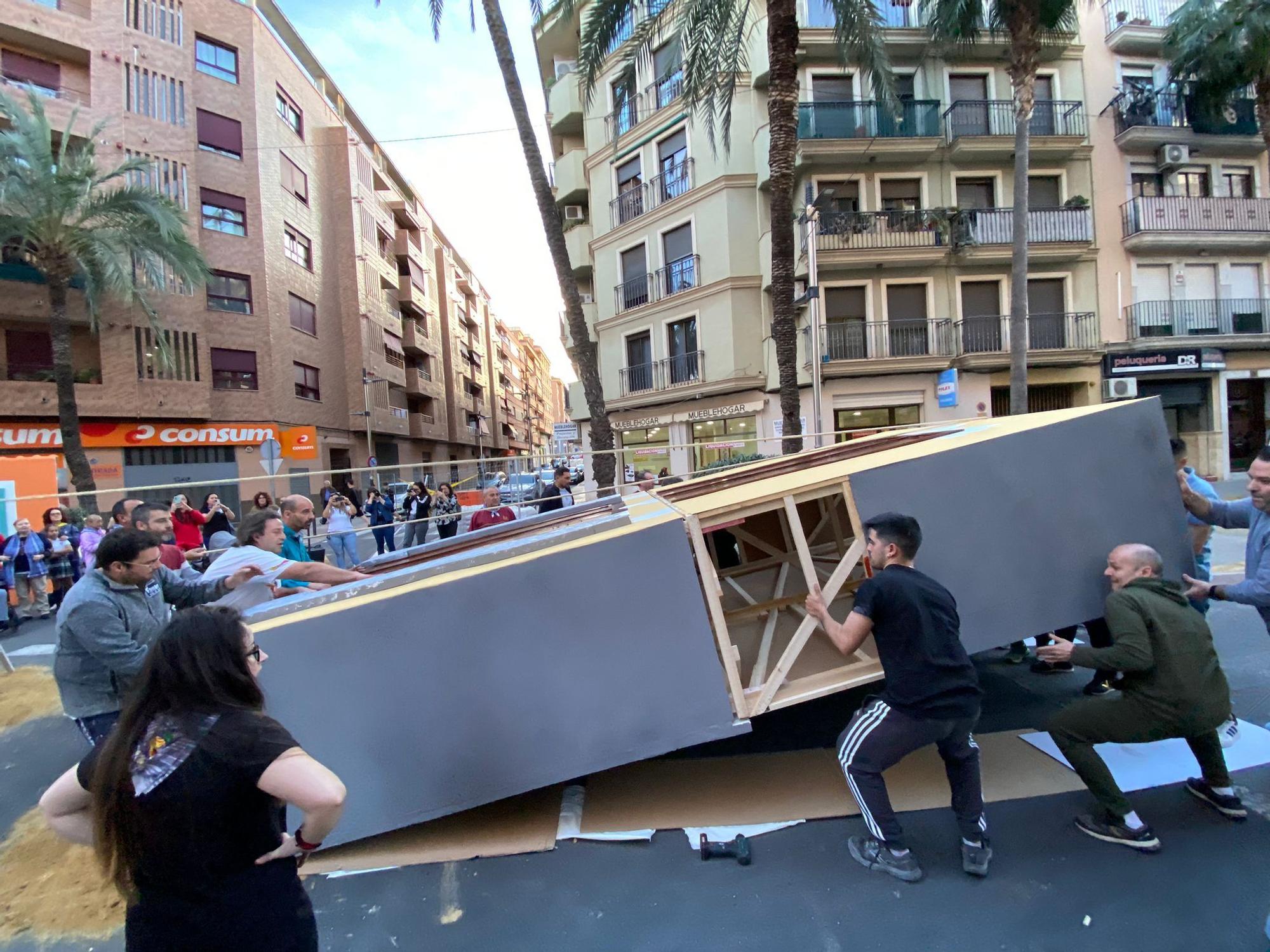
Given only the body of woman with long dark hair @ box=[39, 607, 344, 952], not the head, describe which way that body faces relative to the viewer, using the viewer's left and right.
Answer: facing away from the viewer and to the right of the viewer

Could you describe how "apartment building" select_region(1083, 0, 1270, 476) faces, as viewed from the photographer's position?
facing the viewer

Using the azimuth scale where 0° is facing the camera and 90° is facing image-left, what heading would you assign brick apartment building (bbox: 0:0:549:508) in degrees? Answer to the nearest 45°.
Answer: approximately 315°

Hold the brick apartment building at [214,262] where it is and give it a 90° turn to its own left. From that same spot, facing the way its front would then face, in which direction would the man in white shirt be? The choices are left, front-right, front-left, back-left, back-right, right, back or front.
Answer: back-right

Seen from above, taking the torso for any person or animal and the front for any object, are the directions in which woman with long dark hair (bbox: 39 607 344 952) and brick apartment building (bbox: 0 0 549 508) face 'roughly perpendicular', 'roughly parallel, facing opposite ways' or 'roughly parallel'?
roughly perpendicular

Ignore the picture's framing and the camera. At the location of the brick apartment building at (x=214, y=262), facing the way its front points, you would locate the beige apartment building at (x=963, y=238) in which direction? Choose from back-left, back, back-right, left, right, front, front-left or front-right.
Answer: front

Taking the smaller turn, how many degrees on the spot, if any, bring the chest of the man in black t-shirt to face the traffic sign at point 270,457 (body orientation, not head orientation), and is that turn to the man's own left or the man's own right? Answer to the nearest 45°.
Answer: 0° — they already face it

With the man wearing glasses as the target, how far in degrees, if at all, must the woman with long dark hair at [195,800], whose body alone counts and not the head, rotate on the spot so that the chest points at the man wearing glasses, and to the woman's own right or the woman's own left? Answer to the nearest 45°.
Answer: approximately 45° to the woman's own left

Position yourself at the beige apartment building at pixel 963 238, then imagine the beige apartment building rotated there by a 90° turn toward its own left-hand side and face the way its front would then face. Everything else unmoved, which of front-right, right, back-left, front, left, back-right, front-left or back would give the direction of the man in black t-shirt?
right

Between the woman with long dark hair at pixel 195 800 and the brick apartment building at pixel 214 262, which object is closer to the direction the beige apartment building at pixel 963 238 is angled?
the woman with long dark hair

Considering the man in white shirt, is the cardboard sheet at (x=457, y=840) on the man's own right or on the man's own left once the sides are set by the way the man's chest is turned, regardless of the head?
on the man's own right

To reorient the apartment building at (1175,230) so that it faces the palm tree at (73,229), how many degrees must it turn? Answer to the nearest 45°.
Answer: approximately 45° to its right

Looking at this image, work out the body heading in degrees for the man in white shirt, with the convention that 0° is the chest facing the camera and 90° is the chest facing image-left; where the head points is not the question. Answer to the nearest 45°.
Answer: approximately 270°

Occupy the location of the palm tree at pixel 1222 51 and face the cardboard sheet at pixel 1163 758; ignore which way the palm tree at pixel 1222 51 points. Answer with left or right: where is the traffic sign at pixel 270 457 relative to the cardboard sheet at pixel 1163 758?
right

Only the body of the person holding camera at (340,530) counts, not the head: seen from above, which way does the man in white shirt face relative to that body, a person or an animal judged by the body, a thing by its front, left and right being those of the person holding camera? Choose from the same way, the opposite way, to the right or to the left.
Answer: to the left

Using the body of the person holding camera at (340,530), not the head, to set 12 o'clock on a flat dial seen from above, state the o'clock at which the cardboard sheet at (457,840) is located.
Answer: The cardboard sheet is roughly at 12 o'clock from the person holding camera.

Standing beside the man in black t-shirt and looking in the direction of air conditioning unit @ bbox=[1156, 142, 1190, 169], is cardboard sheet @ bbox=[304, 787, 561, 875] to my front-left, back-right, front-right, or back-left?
back-left

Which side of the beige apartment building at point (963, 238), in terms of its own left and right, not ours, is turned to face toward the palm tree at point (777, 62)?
front

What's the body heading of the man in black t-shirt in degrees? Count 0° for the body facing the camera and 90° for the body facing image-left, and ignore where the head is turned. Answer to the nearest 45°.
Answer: approximately 135°
